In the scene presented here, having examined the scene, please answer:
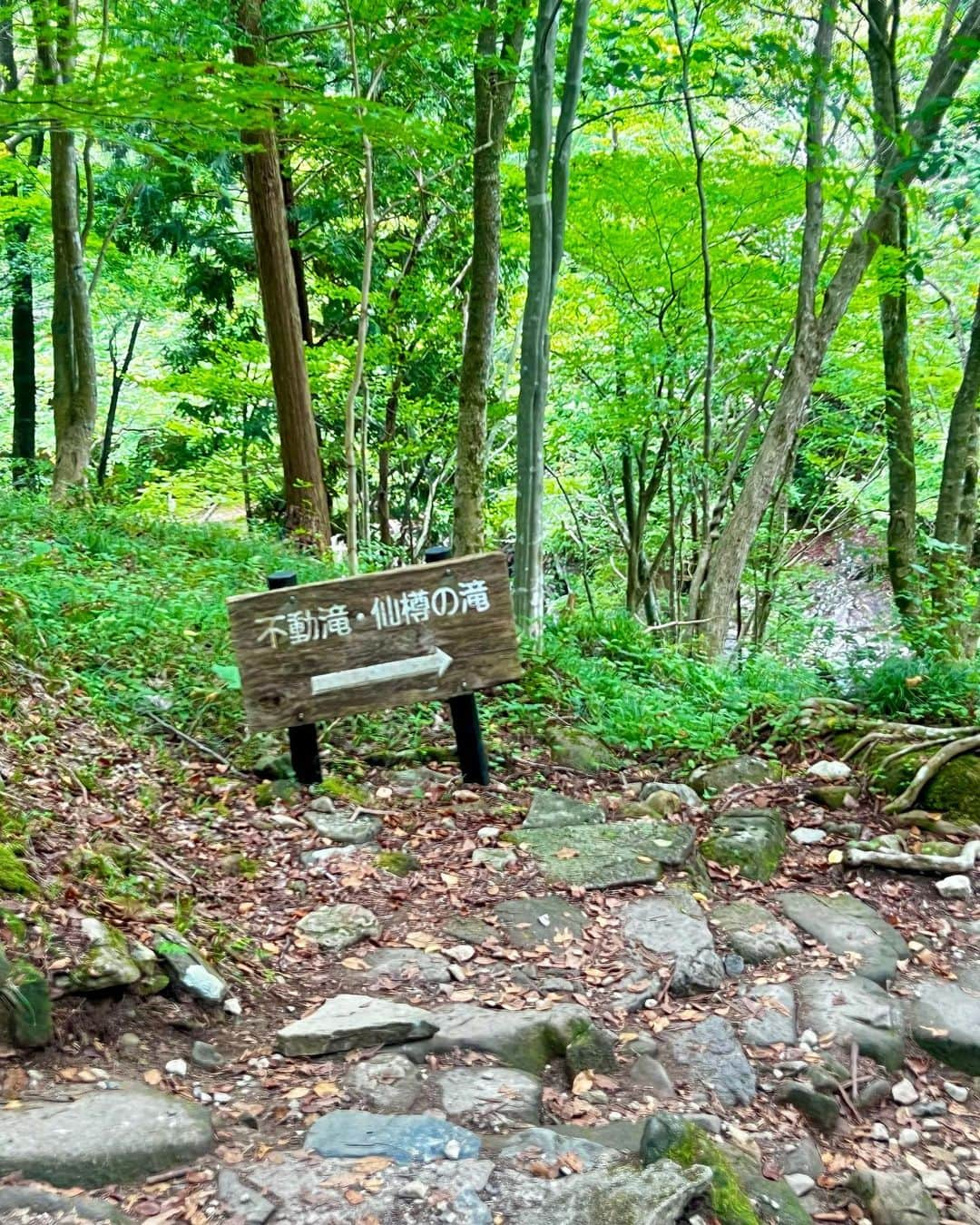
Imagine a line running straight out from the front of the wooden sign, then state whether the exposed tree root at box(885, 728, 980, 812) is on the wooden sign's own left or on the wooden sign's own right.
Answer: on the wooden sign's own left

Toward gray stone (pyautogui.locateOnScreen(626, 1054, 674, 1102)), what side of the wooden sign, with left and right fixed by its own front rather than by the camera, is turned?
front

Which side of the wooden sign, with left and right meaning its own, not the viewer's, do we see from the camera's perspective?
front

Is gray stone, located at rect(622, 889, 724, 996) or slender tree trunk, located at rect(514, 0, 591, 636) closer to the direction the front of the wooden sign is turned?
the gray stone

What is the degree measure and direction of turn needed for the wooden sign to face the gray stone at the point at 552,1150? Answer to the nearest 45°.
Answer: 0° — it already faces it

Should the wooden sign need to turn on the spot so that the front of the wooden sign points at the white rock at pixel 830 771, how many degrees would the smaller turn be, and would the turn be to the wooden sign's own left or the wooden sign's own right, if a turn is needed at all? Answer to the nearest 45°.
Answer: approximately 90° to the wooden sign's own left

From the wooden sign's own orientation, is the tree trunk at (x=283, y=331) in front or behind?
behind

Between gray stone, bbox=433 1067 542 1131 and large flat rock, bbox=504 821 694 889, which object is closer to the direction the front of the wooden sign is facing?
the gray stone

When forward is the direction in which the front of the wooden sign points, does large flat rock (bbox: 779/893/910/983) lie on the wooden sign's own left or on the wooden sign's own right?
on the wooden sign's own left

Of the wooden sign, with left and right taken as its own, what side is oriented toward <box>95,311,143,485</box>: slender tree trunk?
back

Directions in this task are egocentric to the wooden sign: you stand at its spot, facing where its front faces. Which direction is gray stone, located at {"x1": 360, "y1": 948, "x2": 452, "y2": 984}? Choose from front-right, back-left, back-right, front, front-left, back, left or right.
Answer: front

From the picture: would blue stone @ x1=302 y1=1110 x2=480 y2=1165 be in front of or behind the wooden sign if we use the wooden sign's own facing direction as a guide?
in front

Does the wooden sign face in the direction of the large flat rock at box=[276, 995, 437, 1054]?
yes

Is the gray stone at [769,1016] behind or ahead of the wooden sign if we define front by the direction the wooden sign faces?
ahead

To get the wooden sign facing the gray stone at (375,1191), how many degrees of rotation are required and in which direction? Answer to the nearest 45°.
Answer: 0° — it already faces it

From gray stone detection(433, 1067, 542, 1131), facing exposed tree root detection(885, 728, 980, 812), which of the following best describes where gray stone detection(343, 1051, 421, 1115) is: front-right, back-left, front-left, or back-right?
back-left
